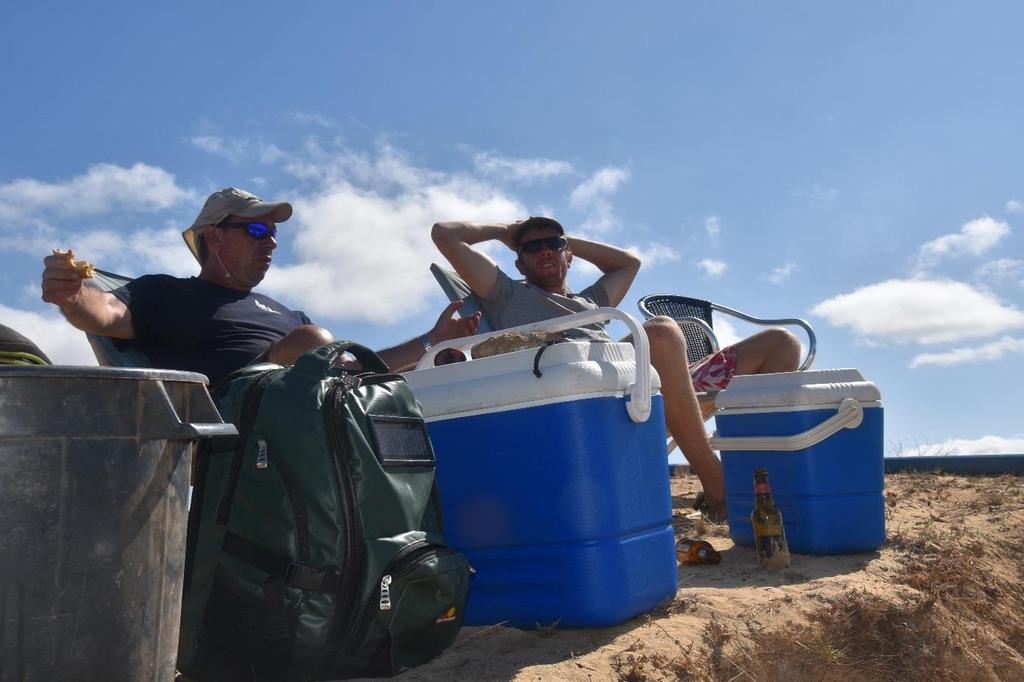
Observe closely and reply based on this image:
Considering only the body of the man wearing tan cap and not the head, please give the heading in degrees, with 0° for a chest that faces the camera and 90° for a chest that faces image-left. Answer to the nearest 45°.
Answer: approximately 315°

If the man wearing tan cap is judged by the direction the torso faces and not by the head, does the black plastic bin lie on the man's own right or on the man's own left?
on the man's own right

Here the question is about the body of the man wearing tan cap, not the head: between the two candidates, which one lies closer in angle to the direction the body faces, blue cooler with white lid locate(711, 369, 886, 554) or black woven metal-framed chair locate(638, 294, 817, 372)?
the blue cooler with white lid

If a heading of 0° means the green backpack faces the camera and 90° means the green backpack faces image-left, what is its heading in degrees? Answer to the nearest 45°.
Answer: approximately 315°

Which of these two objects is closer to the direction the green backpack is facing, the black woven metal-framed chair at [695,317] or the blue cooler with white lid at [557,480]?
the blue cooler with white lid

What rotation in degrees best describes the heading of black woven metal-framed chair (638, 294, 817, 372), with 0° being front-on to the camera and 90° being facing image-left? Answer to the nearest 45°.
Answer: approximately 315°
